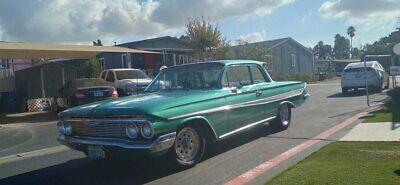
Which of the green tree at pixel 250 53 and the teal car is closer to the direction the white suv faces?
the green tree

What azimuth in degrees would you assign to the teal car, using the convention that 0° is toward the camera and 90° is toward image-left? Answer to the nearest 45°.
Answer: approximately 45°

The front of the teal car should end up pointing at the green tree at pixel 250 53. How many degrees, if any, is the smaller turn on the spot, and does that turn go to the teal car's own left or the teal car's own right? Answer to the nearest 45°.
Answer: approximately 135° to the teal car's own right

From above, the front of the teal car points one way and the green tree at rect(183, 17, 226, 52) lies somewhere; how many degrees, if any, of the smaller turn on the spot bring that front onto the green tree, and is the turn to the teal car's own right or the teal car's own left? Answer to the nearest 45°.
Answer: approximately 135° to the teal car's own right

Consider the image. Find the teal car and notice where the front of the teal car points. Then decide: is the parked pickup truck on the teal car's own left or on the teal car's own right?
on the teal car's own right

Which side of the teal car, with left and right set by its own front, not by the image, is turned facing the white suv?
back

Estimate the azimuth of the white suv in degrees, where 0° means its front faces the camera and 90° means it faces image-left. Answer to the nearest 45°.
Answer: approximately 225°

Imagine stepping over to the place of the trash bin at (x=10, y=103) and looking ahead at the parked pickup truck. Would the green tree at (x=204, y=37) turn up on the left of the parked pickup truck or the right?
left
